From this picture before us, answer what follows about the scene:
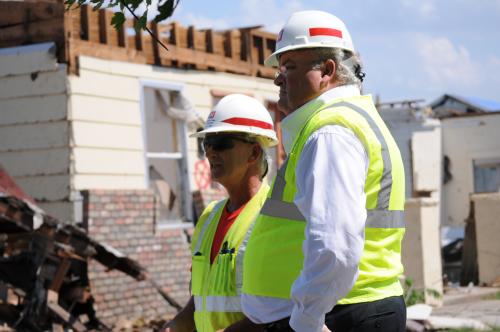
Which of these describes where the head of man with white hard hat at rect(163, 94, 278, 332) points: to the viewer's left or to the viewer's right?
to the viewer's left

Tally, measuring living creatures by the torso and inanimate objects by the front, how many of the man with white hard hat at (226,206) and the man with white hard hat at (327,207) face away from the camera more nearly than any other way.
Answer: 0

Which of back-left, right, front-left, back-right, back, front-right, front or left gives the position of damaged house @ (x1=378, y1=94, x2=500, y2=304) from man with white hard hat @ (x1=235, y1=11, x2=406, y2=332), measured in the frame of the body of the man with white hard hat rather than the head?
right

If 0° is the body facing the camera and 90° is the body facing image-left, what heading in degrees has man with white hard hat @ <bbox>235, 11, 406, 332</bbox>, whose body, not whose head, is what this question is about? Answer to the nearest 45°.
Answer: approximately 90°

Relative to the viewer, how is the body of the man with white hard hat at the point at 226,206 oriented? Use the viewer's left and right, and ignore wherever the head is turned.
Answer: facing the viewer and to the left of the viewer

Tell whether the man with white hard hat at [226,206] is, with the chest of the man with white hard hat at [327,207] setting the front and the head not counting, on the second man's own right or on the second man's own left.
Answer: on the second man's own right

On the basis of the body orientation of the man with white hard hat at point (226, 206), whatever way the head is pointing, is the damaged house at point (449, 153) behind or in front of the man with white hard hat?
behind

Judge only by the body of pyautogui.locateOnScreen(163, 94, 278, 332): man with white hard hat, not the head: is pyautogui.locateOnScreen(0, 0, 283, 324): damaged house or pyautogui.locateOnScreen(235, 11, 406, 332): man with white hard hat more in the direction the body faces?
the man with white hard hat

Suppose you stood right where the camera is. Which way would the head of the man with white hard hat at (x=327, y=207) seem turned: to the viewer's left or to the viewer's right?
to the viewer's left
